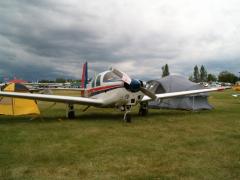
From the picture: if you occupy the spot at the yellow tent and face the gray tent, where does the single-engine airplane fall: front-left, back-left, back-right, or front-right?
front-right

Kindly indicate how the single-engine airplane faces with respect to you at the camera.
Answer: facing the viewer and to the right of the viewer

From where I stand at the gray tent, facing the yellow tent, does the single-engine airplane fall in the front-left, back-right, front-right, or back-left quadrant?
front-left

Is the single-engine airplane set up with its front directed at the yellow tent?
no

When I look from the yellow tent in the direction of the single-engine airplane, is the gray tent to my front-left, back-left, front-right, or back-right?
front-left

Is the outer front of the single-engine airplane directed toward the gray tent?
no

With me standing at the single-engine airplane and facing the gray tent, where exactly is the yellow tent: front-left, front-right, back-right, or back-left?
back-left

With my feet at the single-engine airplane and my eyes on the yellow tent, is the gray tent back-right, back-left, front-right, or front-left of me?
back-right

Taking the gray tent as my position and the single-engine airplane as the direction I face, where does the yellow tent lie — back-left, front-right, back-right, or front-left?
front-right
